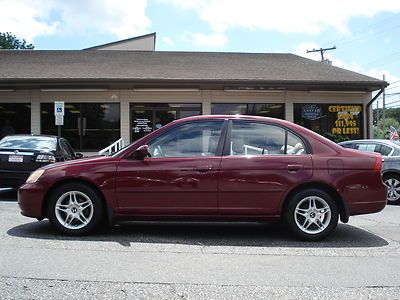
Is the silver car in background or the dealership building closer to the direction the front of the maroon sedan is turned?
the dealership building

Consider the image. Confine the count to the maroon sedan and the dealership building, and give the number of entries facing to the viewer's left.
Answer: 1

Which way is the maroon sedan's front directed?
to the viewer's left

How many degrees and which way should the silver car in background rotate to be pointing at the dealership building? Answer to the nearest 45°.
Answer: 0° — it already faces it

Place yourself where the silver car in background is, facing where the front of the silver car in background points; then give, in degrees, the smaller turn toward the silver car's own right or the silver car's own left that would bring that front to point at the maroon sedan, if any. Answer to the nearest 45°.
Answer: approximately 90° to the silver car's own left

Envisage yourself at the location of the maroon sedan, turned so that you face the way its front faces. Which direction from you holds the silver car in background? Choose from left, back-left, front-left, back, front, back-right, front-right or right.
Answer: back-right

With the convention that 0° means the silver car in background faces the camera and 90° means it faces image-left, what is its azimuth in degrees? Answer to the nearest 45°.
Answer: approximately 135°

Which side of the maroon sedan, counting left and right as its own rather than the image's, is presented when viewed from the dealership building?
right

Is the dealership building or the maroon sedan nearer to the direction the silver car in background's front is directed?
the dealership building

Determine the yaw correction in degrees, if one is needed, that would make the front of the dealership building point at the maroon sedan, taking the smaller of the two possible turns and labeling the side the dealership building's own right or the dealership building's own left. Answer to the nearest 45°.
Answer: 0° — it already faces it

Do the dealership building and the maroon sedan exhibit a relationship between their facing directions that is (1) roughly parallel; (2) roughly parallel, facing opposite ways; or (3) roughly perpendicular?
roughly perpendicular

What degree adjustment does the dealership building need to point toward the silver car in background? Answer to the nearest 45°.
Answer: approximately 45° to its left

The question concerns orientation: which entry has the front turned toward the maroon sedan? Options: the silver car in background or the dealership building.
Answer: the dealership building
